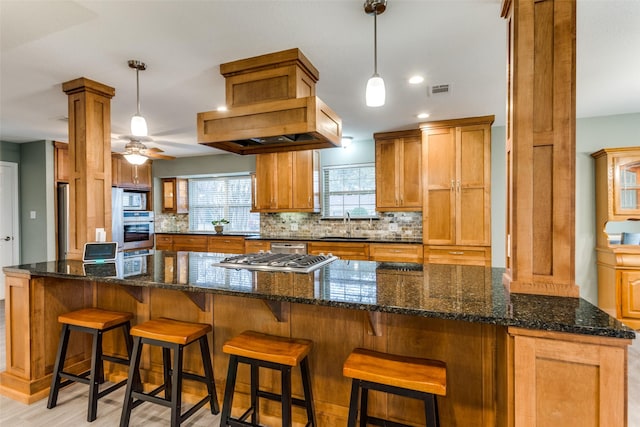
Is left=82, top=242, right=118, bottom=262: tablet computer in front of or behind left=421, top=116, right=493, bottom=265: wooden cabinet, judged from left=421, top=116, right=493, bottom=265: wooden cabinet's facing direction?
in front

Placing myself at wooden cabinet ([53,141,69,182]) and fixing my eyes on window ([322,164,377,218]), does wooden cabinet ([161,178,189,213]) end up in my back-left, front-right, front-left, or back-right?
front-left

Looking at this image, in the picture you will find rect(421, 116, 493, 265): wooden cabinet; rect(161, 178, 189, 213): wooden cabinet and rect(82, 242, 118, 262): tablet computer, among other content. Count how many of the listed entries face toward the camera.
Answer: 3

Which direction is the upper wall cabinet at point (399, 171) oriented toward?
toward the camera

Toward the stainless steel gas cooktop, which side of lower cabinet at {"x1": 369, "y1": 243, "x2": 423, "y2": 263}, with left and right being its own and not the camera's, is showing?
front

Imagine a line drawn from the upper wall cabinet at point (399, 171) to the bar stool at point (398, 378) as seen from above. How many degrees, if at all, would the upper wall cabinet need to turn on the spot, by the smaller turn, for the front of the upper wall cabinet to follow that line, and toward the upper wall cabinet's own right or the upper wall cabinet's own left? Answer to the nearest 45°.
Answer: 0° — it already faces it

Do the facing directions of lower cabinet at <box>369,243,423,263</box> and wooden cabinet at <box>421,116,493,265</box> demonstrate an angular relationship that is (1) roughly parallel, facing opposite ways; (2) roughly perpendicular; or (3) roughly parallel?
roughly parallel

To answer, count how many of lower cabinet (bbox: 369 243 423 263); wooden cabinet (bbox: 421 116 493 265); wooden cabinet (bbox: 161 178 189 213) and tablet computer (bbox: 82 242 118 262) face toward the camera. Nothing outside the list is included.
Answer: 4

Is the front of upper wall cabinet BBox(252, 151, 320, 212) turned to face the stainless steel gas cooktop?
yes

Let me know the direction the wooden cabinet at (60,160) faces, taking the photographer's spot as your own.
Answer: facing the viewer and to the right of the viewer

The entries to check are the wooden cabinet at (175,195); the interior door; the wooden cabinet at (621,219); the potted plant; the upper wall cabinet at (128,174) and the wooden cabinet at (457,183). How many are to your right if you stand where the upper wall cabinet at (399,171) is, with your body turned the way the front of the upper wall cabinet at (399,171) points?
4

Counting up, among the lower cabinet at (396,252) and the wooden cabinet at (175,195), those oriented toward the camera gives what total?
2

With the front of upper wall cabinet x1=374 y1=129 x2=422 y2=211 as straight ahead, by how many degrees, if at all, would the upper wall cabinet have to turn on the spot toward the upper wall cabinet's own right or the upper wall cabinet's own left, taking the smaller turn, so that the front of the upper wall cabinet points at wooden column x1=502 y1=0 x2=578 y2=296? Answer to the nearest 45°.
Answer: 0° — it already faces it

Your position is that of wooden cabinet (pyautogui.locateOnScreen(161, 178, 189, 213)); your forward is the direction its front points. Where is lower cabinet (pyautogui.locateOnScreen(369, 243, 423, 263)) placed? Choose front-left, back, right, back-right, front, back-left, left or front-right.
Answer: front-left

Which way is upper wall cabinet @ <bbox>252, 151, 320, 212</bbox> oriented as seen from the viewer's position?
toward the camera

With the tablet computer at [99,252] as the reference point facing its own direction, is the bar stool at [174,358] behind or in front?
in front

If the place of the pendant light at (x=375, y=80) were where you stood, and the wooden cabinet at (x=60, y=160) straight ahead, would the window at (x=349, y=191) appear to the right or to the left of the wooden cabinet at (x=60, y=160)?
right

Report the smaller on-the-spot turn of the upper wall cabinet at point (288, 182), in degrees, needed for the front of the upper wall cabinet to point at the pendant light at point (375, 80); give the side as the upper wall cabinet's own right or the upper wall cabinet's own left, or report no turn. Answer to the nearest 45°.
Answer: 0° — it already faces it
